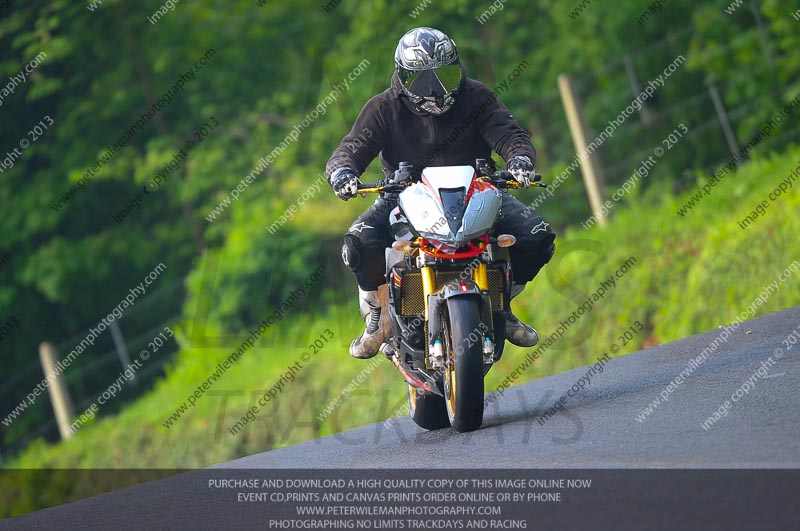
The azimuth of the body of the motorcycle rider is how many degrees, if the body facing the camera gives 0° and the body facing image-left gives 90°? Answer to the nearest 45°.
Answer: approximately 0°

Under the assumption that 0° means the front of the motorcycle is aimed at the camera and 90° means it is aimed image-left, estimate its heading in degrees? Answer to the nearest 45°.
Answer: approximately 0°

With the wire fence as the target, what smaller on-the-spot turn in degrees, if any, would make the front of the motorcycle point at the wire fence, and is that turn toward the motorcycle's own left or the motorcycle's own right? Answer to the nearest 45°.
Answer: approximately 135° to the motorcycle's own right

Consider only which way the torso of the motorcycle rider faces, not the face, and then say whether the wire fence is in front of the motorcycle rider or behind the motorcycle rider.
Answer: behind
